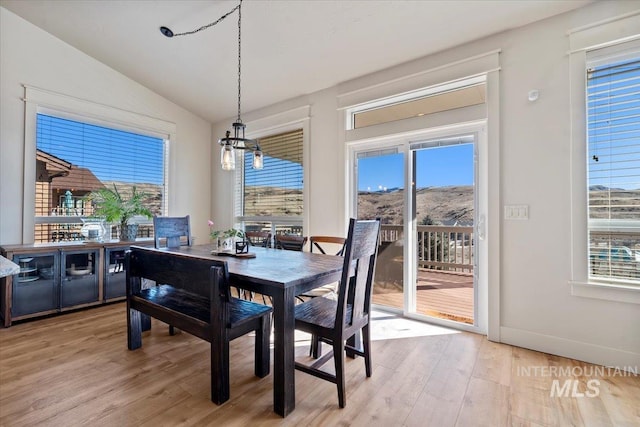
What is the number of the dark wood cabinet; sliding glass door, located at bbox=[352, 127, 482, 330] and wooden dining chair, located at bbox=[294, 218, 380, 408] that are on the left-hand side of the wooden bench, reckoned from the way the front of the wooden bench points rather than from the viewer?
1

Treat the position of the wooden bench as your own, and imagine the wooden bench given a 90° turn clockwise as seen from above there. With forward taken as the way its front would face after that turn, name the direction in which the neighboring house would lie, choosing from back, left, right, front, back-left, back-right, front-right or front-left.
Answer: back

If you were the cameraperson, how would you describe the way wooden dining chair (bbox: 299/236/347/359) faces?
facing the viewer and to the left of the viewer

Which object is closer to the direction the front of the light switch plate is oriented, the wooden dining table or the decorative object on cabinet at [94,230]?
the wooden dining table

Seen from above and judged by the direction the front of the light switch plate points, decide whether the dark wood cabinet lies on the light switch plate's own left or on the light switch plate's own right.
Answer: on the light switch plate's own right

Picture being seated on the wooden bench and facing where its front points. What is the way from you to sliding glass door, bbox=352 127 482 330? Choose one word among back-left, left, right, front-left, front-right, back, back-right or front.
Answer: front-right

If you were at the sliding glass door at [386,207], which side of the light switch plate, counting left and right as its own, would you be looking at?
right

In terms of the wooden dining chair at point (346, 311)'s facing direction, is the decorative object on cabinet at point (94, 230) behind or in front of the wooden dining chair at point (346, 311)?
in front

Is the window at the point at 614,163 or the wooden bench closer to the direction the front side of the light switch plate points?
the wooden bench

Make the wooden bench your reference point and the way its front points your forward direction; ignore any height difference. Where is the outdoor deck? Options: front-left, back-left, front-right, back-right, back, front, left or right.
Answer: front-right
